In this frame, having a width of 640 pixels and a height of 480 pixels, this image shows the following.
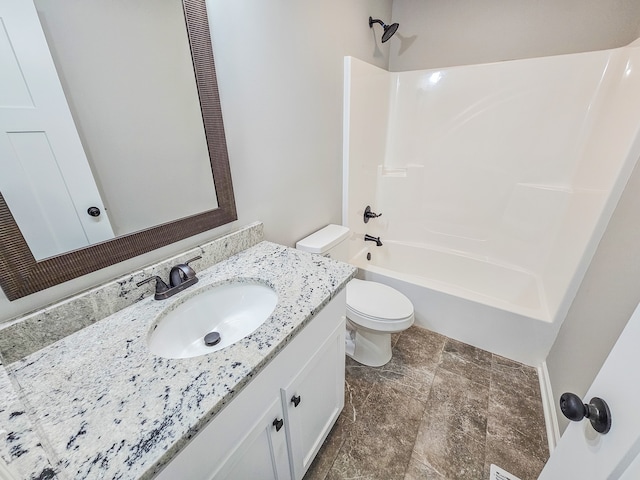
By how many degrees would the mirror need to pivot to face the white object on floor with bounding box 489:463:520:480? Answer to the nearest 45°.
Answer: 0° — it already faces it

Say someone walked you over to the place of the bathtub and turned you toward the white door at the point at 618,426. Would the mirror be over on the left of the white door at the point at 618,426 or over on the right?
right

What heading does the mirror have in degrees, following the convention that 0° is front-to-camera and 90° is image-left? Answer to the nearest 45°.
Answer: approximately 315°

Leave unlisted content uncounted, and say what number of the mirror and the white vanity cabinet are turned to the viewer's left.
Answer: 0

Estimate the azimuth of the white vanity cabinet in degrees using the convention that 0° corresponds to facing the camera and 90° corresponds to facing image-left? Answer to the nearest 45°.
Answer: approximately 315°

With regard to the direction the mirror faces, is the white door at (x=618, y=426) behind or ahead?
ahead
